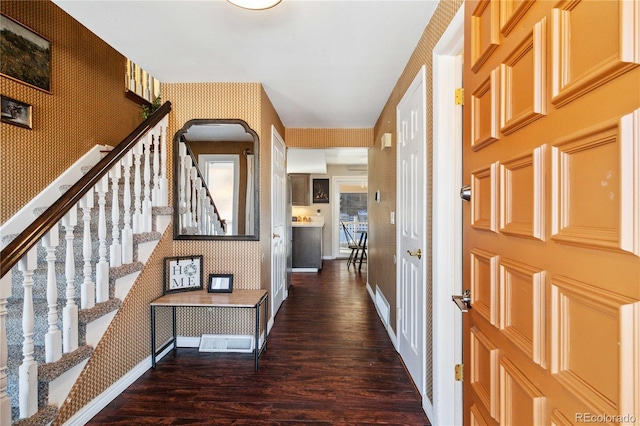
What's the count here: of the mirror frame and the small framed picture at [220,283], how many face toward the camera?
2

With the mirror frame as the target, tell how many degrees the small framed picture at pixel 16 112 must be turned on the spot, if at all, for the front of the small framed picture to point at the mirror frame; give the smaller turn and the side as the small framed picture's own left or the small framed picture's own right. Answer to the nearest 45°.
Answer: approximately 45° to the small framed picture's own left

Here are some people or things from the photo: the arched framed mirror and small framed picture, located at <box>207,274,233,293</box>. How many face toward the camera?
2

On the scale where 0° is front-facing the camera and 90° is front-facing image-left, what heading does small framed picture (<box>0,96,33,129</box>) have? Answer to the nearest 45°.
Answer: approximately 315°

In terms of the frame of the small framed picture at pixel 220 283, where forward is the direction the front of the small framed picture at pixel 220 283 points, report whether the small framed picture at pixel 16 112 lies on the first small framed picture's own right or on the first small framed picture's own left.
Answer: on the first small framed picture's own right

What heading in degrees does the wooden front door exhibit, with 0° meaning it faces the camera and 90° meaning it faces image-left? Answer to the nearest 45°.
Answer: approximately 45°

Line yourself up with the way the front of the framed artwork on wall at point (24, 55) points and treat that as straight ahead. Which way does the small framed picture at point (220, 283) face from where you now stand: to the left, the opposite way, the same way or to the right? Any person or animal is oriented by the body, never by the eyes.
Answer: to the right

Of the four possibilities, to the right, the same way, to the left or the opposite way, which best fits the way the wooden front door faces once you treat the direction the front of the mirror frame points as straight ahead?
to the right

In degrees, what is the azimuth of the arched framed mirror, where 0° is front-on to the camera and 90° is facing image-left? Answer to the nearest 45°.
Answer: approximately 0°
